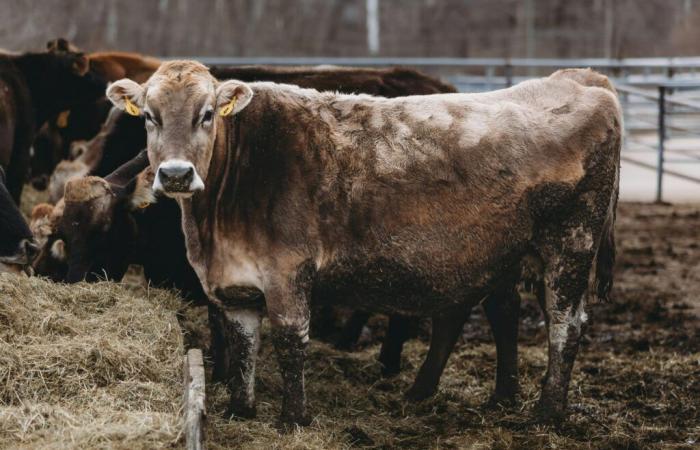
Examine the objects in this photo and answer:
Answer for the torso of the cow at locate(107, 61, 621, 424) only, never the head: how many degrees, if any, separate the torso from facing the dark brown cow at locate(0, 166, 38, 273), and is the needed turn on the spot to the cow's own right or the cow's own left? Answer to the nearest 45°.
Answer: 0° — it already faces it

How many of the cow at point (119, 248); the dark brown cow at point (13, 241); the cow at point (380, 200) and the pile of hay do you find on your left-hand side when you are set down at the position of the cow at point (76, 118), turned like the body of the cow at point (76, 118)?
4

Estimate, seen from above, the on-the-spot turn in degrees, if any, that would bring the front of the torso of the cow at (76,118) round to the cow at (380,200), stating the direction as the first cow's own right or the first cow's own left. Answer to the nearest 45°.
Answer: approximately 90° to the first cow's own left

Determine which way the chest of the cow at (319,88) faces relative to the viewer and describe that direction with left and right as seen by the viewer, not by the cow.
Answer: facing to the left of the viewer

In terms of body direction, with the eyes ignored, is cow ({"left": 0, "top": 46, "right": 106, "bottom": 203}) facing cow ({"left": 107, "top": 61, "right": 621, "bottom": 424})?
no

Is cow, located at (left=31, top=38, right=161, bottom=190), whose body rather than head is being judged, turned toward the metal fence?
no

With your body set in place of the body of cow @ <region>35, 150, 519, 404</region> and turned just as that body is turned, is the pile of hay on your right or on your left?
on your left

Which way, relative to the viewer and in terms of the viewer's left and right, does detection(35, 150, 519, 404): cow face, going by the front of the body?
facing to the left of the viewer

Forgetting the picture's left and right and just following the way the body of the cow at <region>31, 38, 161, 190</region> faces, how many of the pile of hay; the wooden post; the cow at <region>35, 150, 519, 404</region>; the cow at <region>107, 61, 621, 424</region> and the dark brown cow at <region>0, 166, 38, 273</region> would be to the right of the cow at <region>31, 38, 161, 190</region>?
0

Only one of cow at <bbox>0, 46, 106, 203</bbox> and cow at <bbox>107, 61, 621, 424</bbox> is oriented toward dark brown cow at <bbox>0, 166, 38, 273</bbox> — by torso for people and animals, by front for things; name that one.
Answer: cow at <bbox>107, 61, 621, 424</bbox>

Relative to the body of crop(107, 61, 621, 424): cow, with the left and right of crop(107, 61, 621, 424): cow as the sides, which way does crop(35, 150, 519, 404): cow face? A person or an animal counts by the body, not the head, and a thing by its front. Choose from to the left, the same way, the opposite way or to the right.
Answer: the same way

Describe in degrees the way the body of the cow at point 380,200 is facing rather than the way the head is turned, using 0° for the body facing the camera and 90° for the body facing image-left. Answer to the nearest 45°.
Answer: approximately 90°

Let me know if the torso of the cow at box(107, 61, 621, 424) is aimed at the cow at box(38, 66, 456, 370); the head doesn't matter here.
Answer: no

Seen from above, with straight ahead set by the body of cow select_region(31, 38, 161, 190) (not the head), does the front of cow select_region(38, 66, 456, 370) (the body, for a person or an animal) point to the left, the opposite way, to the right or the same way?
the same way
